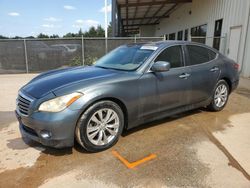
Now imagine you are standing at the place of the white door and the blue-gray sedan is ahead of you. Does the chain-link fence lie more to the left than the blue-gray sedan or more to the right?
right

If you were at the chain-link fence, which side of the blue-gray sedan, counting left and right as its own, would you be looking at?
right

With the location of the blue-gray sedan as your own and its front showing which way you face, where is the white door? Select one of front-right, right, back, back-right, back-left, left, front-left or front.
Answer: back

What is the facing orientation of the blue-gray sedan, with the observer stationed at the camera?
facing the viewer and to the left of the viewer
